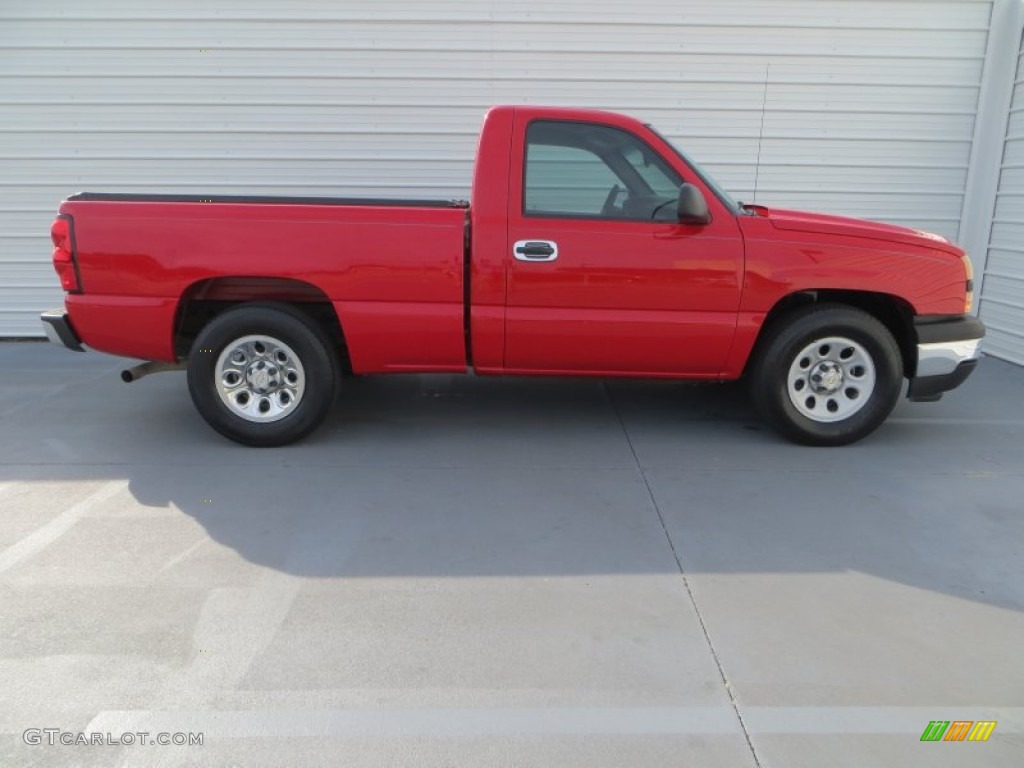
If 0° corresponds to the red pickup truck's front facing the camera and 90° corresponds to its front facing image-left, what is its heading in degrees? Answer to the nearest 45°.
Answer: approximately 270°
